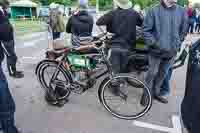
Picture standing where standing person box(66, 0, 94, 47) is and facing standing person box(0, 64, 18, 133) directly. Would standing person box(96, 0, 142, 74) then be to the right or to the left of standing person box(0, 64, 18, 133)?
left

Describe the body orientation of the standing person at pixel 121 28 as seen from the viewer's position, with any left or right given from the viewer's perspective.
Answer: facing away from the viewer

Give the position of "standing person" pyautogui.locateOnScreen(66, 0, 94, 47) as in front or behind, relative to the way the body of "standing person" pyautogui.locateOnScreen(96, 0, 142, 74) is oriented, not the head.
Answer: in front

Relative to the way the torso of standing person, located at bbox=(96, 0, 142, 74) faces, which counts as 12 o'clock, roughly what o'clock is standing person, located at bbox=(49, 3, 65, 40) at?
standing person, located at bbox=(49, 3, 65, 40) is roughly at 11 o'clock from standing person, located at bbox=(96, 0, 142, 74).
